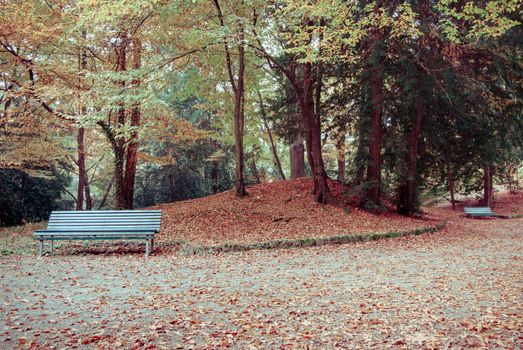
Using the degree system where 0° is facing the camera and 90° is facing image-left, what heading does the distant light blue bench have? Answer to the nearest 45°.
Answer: approximately 0°
